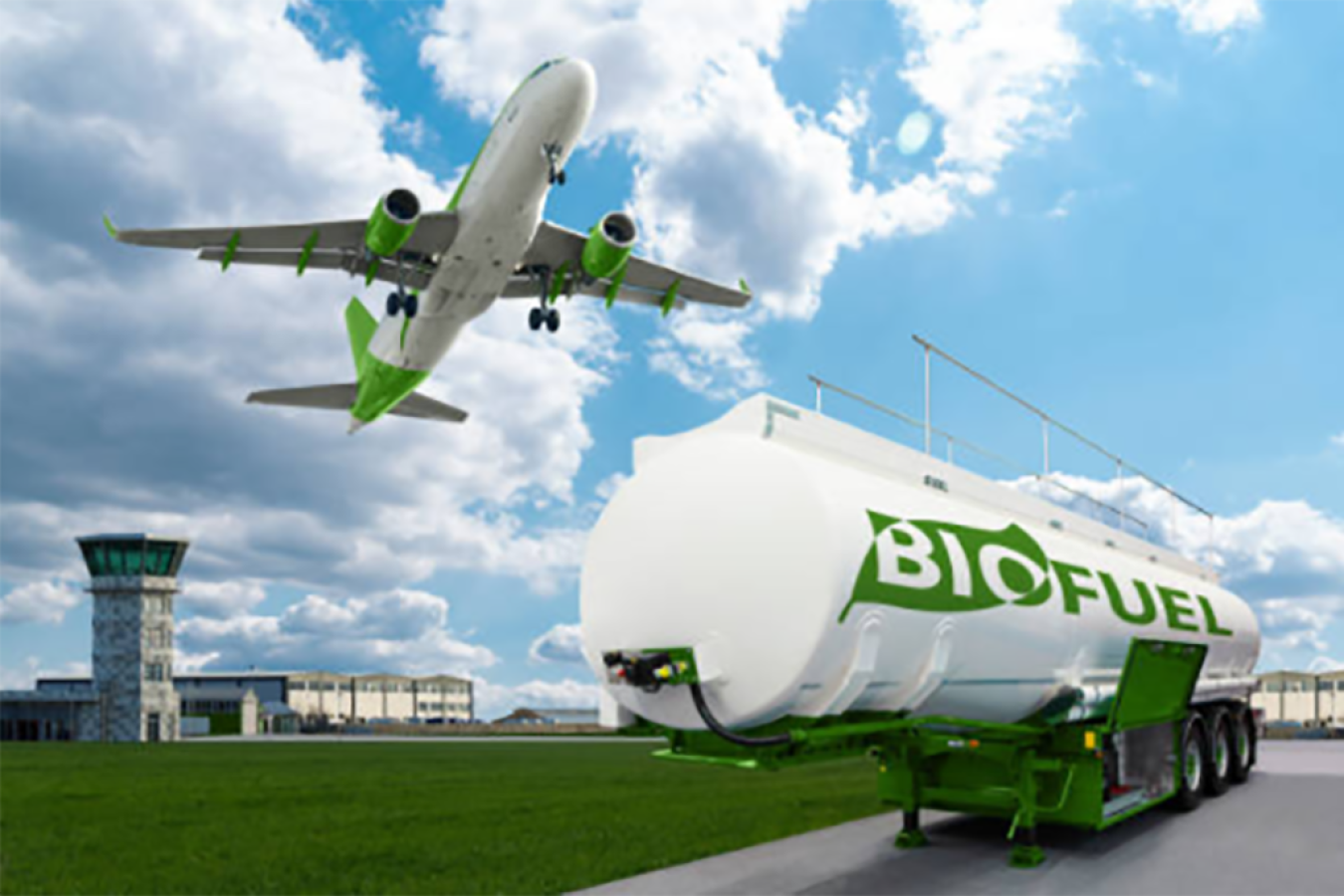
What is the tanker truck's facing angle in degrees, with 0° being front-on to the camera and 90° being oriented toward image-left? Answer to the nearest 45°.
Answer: approximately 45°

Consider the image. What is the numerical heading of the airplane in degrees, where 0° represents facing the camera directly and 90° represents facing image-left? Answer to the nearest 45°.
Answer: approximately 315°

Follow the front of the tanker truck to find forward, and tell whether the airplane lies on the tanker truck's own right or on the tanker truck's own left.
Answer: on the tanker truck's own right
